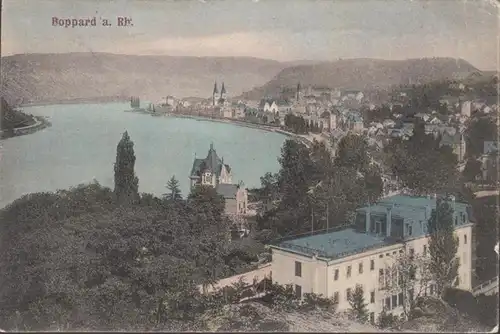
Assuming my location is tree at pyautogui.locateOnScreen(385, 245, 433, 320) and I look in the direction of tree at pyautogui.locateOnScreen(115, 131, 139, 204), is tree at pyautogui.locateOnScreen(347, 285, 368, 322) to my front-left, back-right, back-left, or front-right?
front-left

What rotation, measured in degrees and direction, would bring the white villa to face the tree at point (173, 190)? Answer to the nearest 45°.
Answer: approximately 135° to its right
